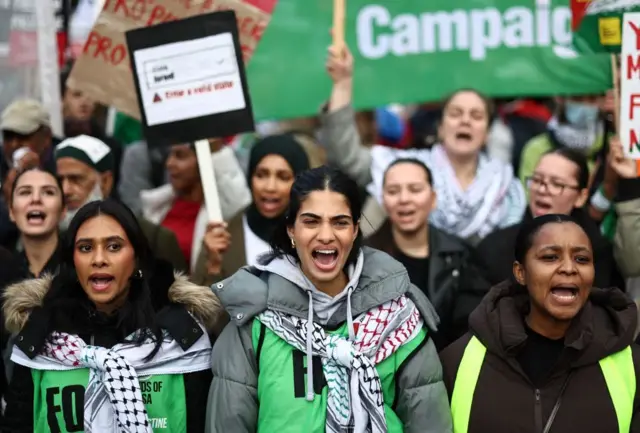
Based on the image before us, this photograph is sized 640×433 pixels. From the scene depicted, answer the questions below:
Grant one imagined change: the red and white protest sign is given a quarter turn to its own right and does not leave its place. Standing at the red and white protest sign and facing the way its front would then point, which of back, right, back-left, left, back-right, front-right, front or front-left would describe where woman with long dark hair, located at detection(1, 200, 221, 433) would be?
front-left

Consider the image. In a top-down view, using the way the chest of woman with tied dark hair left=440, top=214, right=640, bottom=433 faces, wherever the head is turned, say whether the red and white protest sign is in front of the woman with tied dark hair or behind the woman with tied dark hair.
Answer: behind

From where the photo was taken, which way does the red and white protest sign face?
toward the camera

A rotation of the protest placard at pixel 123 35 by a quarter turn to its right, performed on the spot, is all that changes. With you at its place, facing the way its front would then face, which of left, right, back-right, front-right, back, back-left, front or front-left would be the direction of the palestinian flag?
back

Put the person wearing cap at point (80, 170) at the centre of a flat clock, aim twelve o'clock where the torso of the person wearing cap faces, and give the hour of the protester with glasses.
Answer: The protester with glasses is roughly at 8 o'clock from the person wearing cap.

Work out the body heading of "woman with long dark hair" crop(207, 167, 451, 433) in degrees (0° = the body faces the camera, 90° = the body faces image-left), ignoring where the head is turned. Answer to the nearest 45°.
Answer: approximately 0°

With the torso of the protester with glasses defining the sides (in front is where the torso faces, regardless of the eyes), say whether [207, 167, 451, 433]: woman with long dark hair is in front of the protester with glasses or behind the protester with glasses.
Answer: in front

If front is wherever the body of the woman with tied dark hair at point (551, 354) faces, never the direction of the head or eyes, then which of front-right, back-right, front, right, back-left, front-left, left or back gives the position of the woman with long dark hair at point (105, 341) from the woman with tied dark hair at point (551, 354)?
right

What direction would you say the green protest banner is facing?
toward the camera

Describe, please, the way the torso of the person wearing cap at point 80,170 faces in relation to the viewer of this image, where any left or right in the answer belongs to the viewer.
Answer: facing the viewer and to the left of the viewer
